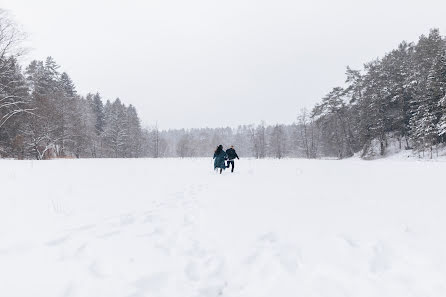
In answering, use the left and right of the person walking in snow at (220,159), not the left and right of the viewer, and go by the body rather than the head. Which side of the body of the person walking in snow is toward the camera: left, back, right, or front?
back
